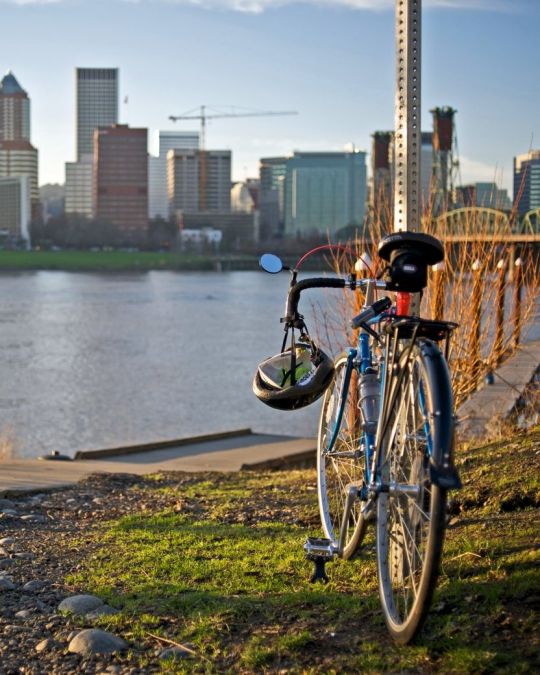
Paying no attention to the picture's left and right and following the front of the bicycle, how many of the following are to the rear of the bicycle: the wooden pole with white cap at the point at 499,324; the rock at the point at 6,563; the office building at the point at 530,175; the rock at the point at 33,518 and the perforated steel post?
0

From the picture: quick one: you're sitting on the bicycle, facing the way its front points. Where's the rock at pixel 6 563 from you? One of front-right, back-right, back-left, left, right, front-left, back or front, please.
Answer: front-left

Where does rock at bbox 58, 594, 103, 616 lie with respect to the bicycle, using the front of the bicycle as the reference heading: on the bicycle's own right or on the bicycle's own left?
on the bicycle's own left

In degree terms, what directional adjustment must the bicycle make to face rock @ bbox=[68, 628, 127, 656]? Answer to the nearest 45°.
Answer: approximately 90° to its left

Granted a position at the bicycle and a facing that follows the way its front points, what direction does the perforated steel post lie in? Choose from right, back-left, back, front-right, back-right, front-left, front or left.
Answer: front

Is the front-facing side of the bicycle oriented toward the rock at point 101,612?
no

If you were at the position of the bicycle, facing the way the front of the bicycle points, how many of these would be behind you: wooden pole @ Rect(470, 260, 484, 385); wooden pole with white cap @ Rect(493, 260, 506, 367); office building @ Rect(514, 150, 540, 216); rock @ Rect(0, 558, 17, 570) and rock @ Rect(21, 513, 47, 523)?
0

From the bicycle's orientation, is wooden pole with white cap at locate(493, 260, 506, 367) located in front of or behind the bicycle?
in front

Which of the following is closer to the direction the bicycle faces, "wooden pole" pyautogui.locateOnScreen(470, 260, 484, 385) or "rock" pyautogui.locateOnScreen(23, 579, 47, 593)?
the wooden pole

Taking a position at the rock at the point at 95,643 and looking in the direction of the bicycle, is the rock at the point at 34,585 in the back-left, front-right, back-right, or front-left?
back-left

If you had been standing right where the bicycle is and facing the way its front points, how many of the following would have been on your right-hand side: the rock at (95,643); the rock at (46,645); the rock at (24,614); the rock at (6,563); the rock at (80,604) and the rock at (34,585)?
0

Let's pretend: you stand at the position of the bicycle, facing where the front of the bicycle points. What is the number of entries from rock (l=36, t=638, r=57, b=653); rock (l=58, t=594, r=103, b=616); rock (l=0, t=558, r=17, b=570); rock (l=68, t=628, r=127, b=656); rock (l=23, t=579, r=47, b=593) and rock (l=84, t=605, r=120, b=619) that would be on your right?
0

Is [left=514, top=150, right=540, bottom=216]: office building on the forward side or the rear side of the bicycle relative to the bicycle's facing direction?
on the forward side

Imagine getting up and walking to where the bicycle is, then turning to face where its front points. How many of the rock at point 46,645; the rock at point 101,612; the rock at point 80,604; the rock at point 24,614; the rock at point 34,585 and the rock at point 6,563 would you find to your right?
0

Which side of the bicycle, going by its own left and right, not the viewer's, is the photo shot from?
back

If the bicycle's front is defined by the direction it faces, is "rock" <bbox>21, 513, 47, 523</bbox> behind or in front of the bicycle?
in front
